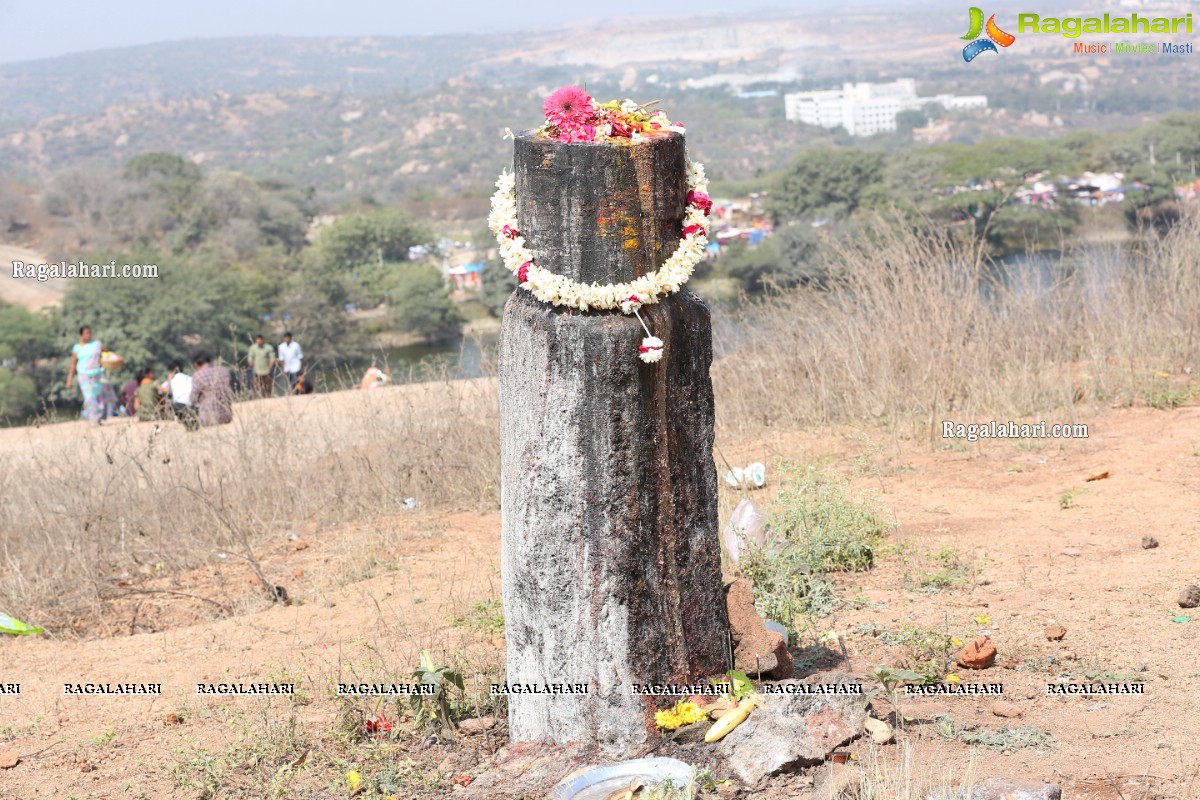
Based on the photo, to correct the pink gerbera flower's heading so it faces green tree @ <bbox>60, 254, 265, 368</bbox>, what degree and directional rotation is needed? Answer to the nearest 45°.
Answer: approximately 180°

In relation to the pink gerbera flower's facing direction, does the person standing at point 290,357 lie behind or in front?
behind

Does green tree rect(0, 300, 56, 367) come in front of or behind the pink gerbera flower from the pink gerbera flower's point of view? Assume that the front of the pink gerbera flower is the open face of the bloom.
behind

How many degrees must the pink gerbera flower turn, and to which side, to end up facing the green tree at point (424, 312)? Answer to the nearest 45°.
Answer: approximately 180°

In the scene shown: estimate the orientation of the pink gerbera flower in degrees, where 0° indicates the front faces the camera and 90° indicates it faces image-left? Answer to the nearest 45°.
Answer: approximately 0°
